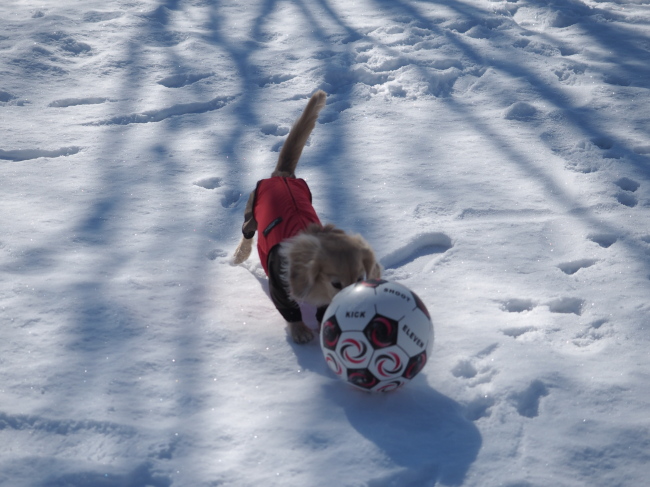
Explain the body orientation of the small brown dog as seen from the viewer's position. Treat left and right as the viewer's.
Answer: facing the viewer and to the right of the viewer
